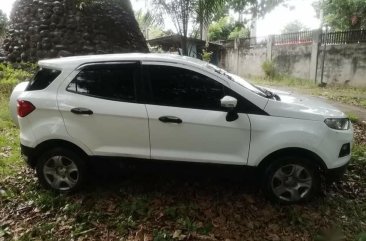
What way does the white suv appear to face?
to the viewer's right

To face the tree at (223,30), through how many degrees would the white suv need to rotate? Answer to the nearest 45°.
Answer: approximately 90° to its left

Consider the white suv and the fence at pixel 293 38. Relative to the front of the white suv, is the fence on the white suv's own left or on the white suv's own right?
on the white suv's own left

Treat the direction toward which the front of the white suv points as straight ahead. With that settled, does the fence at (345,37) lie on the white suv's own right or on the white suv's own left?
on the white suv's own left

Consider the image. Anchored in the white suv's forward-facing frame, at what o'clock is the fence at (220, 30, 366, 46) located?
The fence is roughly at 10 o'clock from the white suv.

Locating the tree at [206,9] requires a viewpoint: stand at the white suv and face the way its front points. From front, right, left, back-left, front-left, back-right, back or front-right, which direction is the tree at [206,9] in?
left

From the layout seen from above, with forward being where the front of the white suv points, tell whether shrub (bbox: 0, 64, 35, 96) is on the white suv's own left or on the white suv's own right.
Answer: on the white suv's own left

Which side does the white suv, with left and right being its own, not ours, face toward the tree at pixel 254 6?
left

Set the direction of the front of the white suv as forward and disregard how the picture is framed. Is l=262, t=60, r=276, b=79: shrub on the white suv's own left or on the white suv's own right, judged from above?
on the white suv's own left

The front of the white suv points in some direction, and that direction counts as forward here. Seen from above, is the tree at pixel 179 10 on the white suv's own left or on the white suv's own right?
on the white suv's own left
